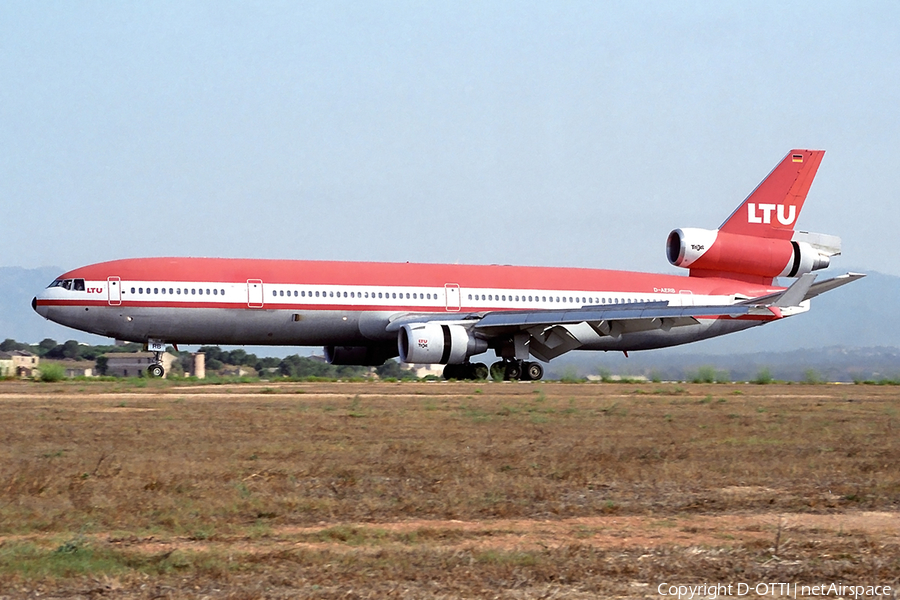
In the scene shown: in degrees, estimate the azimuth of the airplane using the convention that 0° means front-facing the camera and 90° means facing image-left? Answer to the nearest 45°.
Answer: approximately 90°
